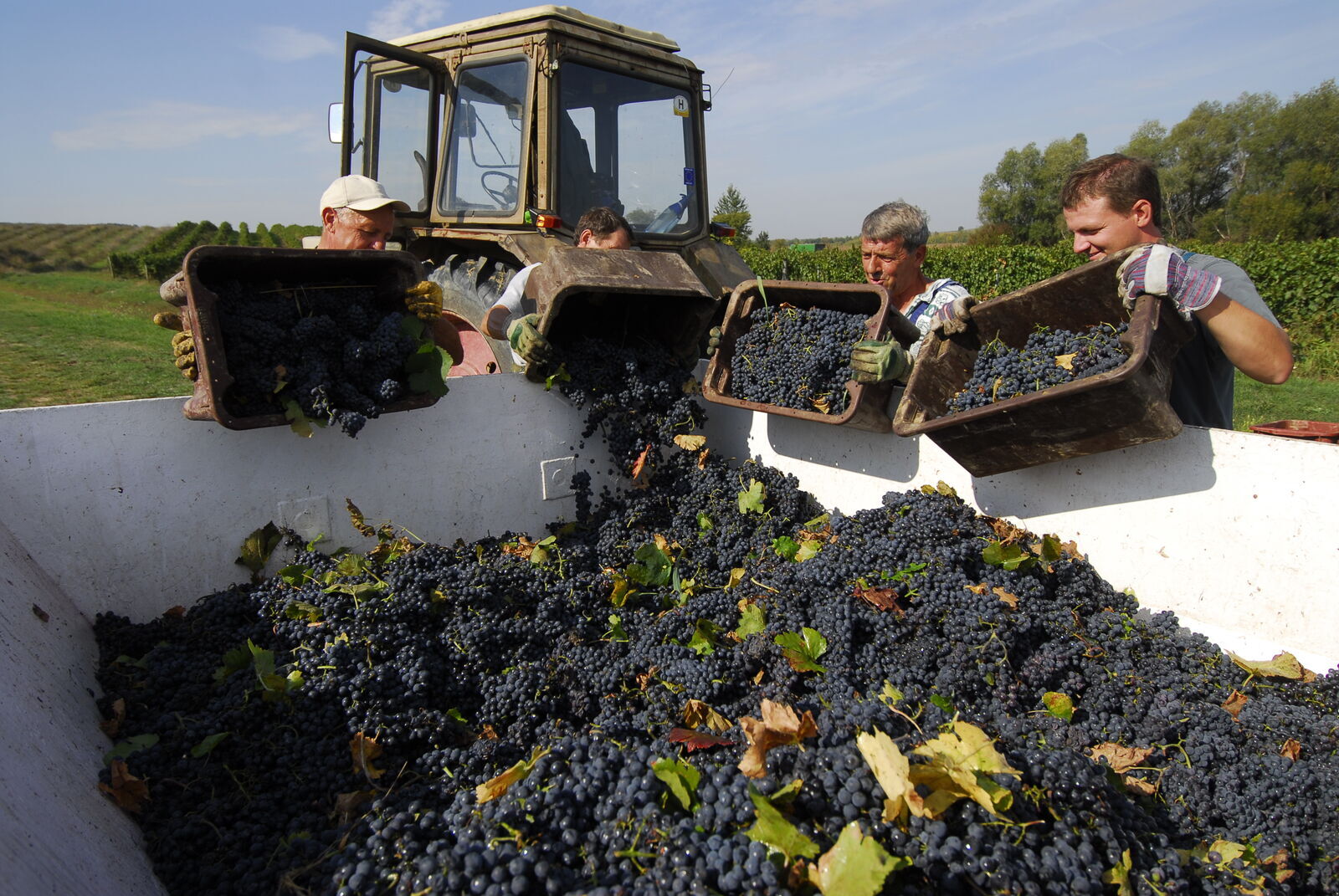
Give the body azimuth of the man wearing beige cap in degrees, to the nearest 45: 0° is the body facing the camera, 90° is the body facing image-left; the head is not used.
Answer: approximately 315°

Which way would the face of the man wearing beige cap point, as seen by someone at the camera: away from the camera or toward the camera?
toward the camera

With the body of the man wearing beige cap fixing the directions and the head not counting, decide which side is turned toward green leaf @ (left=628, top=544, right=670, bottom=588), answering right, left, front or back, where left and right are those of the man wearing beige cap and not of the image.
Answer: front

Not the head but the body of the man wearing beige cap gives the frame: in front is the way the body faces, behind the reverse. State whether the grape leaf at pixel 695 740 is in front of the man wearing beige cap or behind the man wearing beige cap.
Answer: in front

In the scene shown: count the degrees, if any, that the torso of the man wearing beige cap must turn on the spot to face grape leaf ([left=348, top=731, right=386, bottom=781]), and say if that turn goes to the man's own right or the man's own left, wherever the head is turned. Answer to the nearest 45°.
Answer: approximately 45° to the man's own right

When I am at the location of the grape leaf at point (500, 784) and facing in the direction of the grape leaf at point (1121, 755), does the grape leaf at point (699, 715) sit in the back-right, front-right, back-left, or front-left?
front-left

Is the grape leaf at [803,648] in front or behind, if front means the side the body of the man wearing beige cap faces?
in front

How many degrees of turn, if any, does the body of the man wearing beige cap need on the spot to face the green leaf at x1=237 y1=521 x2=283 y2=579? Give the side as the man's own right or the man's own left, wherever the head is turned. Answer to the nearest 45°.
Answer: approximately 45° to the man's own right
